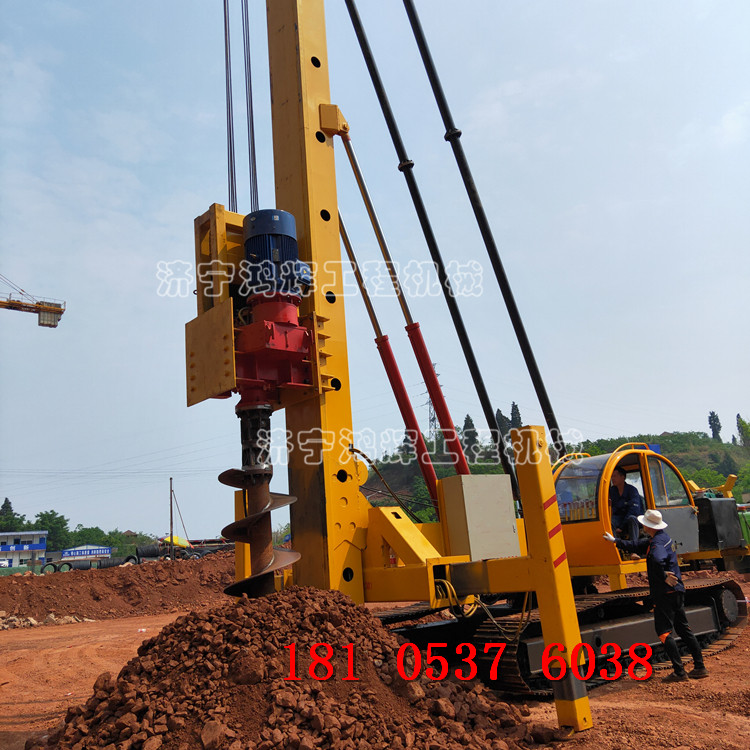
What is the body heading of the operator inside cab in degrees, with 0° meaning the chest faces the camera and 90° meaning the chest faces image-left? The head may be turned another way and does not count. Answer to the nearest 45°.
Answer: approximately 45°

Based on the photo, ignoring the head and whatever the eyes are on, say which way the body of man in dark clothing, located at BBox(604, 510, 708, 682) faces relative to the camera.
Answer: to the viewer's left

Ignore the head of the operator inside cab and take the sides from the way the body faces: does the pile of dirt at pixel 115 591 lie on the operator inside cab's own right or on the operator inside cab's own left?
on the operator inside cab's own right

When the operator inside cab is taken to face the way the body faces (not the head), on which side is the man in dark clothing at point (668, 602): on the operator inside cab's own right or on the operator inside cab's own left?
on the operator inside cab's own left

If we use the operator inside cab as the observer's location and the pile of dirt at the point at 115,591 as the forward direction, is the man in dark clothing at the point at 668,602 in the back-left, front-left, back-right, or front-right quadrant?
back-left

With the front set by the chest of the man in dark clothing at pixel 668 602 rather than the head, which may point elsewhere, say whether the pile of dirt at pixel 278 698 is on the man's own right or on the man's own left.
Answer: on the man's own left

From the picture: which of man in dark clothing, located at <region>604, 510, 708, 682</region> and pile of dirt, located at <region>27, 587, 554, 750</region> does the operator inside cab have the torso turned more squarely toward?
the pile of dirt

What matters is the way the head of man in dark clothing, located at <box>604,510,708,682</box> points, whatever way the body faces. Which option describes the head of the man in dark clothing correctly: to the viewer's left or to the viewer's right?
to the viewer's left

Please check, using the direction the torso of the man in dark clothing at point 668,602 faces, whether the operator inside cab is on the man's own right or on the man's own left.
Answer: on the man's own right
